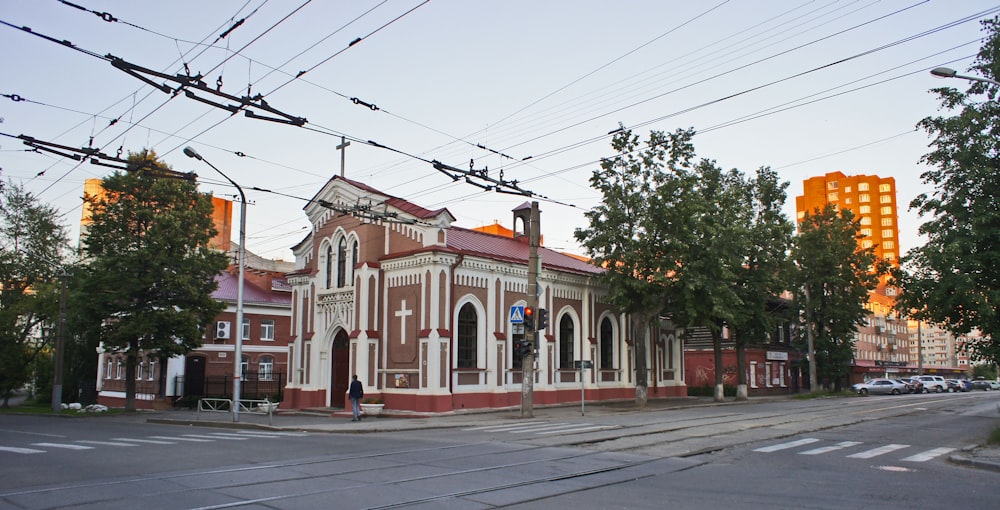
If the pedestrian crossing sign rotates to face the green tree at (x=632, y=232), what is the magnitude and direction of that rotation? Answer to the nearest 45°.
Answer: approximately 135° to its left

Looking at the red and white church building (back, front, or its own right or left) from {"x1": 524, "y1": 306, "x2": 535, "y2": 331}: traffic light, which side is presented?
left

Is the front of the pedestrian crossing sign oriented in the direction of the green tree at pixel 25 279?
no

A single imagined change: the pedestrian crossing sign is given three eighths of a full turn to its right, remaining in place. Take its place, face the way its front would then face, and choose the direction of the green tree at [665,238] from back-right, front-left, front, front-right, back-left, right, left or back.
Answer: right

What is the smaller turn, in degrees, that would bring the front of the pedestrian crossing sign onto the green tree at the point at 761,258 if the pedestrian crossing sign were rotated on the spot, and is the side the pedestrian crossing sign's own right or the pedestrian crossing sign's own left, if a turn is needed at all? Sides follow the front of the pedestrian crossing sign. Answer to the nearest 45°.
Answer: approximately 135° to the pedestrian crossing sign's own left

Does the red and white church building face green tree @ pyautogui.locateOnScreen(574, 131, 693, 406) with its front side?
no

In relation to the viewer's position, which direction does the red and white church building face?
facing the viewer and to the left of the viewer

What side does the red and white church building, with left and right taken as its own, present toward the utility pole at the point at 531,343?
left

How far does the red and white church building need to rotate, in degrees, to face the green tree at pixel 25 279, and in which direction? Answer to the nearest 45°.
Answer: approximately 90° to its right

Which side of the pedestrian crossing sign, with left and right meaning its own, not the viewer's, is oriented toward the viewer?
front

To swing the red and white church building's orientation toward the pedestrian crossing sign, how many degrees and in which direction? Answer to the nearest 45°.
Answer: approximately 90° to its left

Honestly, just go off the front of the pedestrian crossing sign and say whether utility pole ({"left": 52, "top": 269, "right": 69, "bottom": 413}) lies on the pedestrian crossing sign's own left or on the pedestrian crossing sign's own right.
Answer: on the pedestrian crossing sign's own right

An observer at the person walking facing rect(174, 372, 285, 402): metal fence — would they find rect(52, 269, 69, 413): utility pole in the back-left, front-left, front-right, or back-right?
front-left

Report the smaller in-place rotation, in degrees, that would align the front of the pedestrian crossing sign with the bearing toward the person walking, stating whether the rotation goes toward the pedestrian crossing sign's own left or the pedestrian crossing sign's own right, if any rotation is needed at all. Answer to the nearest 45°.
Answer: approximately 90° to the pedestrian crossing sign's own right
